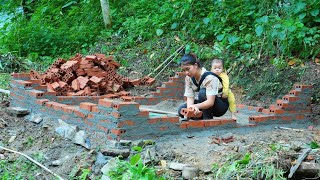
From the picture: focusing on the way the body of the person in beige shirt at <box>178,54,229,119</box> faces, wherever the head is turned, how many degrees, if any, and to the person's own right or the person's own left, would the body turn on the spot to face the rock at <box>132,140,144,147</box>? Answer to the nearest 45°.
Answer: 0° — they already face it

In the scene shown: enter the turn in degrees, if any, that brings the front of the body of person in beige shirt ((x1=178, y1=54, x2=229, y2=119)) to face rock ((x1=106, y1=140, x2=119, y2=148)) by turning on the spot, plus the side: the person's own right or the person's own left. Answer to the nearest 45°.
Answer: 0° — they already face it

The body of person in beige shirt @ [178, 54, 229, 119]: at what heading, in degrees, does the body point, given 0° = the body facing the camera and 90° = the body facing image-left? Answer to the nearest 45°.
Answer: approximately 45°

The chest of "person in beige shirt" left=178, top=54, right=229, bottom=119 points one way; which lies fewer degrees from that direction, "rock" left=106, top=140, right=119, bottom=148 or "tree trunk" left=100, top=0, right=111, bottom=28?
the rock

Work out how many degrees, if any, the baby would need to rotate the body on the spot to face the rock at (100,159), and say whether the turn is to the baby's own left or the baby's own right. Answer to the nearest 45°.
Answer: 0° — they already face it

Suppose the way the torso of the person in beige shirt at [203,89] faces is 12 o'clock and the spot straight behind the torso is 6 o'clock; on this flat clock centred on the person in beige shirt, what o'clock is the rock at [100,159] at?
The rock is roughly at 12 o'clock from the person in beige shirt.

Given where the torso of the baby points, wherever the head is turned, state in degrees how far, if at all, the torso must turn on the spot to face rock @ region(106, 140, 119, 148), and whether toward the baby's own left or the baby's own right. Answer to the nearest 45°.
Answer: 0° — they already face it

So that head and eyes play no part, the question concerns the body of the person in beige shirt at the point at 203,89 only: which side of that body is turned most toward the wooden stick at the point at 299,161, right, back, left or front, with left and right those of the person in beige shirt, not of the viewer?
left
